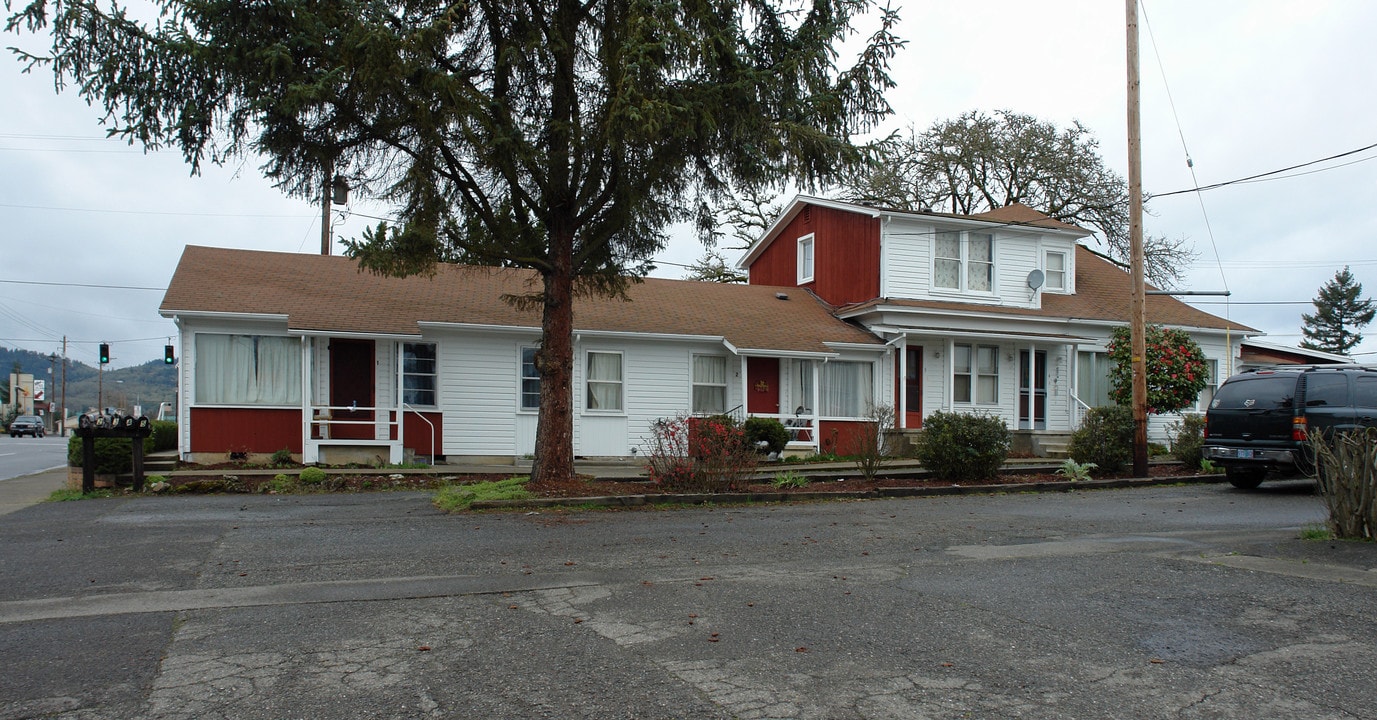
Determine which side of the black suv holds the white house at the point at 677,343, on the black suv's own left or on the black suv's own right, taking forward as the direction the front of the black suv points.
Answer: on the black suv's own left

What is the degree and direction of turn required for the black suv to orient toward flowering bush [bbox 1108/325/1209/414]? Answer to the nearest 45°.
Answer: approximately 45° to its left

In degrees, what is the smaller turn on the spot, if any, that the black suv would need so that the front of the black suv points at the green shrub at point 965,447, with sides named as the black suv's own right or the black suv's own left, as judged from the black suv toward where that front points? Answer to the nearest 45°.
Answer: approximately 135° to the black suv's own left

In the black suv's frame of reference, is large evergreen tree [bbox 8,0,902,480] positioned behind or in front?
behind

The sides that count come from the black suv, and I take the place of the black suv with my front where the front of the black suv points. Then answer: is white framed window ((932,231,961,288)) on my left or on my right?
on my left

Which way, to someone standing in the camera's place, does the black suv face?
facing away from the viewer and to the right of the viewer

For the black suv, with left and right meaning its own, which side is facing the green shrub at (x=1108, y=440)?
left

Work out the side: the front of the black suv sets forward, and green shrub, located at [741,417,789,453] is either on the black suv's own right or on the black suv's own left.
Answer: on the black suv's own left
